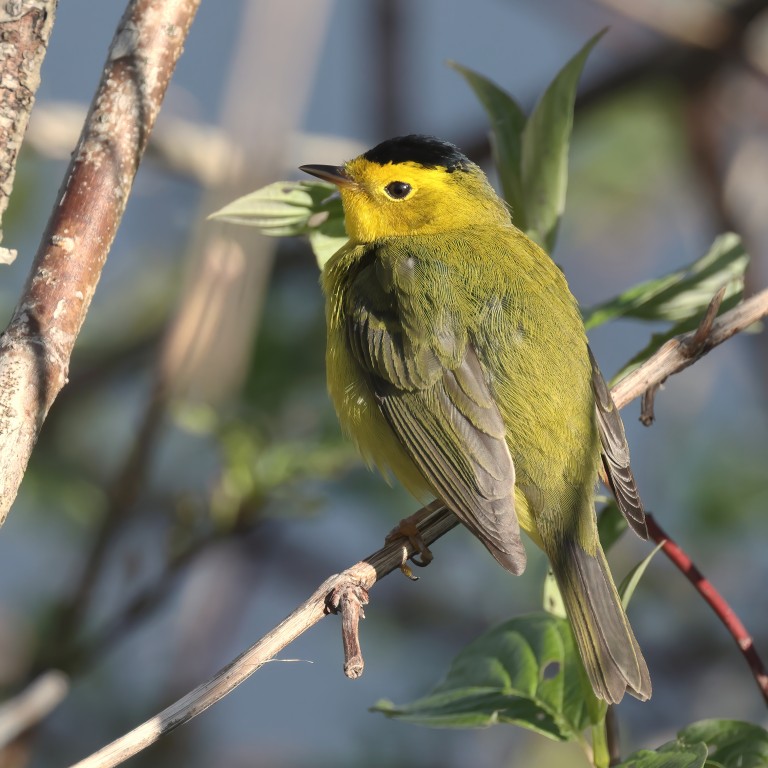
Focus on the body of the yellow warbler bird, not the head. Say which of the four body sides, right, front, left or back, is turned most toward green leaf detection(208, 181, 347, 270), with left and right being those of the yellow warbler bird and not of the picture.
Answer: front

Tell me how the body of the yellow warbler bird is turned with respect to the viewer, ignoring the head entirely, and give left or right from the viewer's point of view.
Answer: facing away from the viewer and to the left of the viewer
